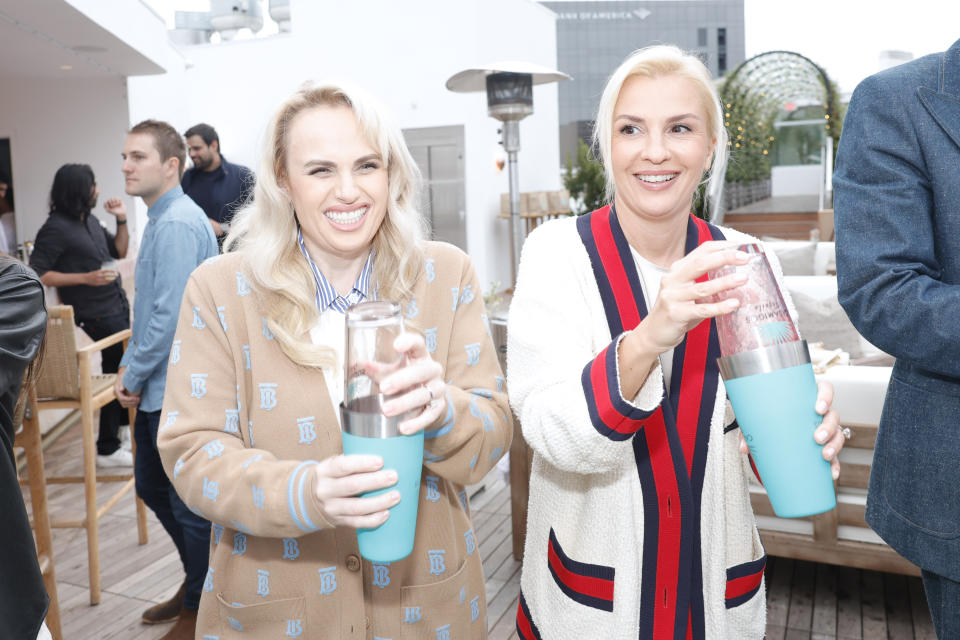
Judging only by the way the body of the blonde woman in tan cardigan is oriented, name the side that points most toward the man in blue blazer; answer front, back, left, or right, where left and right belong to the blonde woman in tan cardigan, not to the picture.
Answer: left

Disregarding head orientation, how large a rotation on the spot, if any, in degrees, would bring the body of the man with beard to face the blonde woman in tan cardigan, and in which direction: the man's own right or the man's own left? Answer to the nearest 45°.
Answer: approximately 45° to the man's own left

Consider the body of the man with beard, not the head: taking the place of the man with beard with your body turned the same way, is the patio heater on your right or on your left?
on your left

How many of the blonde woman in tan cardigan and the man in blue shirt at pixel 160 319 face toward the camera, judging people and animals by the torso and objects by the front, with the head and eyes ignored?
1

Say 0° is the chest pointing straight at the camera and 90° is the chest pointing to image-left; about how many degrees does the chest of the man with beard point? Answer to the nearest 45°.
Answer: approximately 45°

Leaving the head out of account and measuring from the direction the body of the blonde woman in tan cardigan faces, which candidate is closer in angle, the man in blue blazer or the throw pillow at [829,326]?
the man in blue blazer

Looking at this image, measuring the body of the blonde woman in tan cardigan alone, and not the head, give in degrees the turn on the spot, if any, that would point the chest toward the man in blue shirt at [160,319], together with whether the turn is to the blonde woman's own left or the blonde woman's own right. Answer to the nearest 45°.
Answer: approximately 180°

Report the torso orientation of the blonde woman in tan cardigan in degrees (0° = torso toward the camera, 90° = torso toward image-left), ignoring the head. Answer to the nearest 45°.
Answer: approximately 0°

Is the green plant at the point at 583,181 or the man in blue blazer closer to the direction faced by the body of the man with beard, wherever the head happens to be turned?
the man in blue blazer
